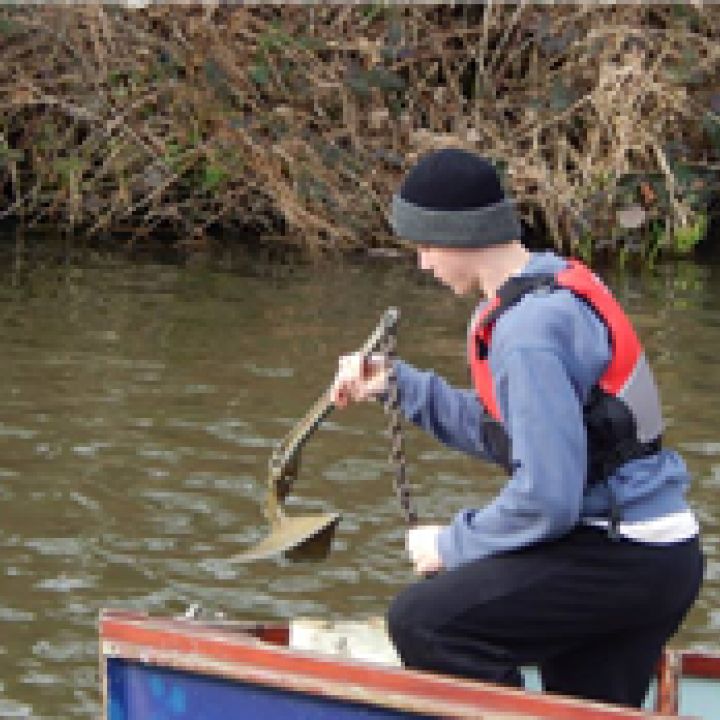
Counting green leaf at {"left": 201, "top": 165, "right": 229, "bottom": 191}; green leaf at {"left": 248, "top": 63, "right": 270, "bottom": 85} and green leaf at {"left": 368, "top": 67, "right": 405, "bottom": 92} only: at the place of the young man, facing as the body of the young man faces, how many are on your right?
3

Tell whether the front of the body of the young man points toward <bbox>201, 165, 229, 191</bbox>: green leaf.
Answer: no

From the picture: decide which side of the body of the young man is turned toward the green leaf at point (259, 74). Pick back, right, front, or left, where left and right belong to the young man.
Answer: right

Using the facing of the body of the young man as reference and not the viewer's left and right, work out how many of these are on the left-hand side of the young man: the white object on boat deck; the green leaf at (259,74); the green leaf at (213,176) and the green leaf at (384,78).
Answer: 0

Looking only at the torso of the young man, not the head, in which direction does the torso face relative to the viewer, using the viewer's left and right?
facing to the left of the viewer

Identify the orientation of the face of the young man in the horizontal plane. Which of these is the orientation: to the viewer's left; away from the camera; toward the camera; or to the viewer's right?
to the viewer's left

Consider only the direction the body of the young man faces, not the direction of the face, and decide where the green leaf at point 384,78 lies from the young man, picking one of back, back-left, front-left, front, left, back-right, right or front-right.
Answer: right
